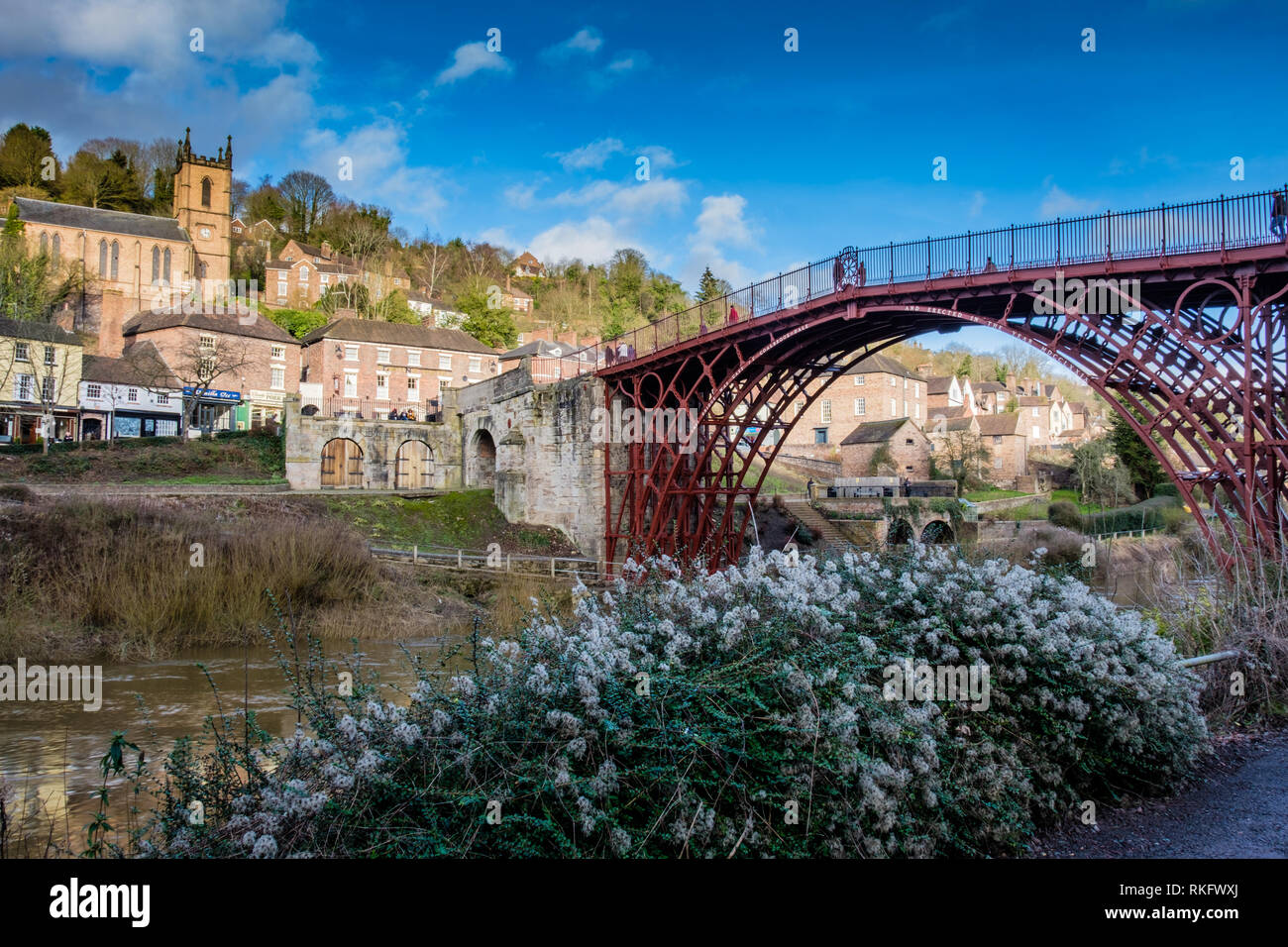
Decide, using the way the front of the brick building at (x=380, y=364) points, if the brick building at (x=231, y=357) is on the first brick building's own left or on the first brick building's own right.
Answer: on the first brick building's own right

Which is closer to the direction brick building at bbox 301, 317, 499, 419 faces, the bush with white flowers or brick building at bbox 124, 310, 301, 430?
the bush with white flowers

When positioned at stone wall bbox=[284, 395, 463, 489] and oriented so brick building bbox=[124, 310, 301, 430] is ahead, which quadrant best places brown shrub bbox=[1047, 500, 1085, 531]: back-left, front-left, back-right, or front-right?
back-right

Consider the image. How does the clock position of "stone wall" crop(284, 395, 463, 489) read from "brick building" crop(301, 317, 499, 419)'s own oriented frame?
The stone wall is roughly at 12 o'clock from the brick building.

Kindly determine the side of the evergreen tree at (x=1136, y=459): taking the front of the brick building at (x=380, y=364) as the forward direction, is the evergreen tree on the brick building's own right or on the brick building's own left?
on the brick building's own left

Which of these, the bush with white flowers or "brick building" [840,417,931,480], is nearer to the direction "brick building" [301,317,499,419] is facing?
the bush with white flowers

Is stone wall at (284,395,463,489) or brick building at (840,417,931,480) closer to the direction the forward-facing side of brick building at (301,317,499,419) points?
the stone wall

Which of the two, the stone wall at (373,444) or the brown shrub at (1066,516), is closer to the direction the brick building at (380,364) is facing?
the stone wall

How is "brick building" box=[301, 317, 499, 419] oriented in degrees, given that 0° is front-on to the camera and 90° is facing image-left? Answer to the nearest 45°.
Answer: approximately 0°

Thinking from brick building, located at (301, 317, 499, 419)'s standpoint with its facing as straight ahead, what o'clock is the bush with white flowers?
The bush with white flowers is roughly at 12 o'clock from the brick building.
